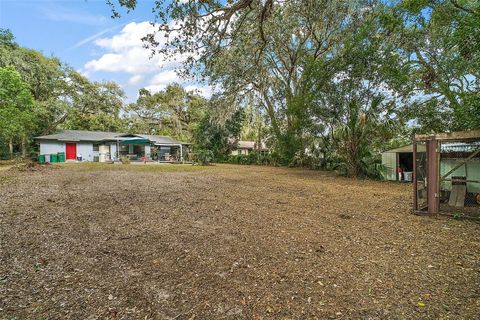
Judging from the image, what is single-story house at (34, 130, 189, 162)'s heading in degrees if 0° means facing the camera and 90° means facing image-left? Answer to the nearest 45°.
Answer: approximately 0°

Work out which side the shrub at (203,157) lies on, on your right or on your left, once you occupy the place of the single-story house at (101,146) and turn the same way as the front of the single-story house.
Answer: on your left

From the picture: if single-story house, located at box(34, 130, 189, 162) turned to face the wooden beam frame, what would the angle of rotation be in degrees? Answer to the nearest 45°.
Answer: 0° — it already faces it

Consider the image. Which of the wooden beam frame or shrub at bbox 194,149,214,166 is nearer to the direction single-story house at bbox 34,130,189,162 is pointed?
the wooden beam frame

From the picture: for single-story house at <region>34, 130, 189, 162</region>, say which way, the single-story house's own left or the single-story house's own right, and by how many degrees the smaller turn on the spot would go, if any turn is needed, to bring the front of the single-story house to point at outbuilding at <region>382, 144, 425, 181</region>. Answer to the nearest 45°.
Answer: approximately 45° to the single-story house's own left

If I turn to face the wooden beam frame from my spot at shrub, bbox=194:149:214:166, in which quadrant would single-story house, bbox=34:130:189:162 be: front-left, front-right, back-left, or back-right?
back-right

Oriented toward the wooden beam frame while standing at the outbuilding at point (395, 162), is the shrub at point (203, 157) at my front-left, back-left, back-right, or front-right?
back-right
